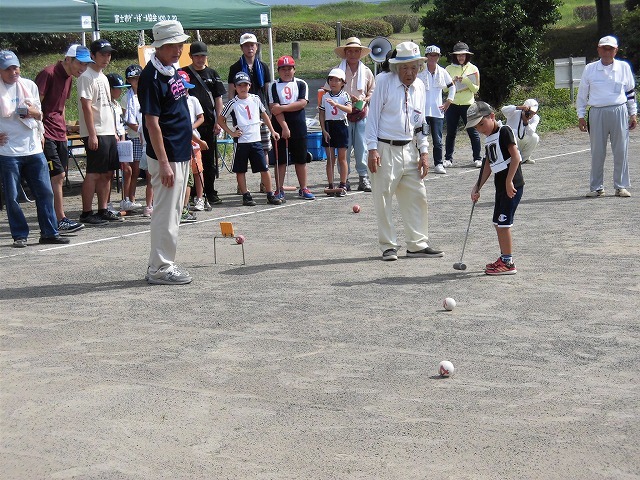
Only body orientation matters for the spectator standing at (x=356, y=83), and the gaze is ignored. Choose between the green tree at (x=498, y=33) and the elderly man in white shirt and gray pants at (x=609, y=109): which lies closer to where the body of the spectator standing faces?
the elderly man in white shirt and gray pants

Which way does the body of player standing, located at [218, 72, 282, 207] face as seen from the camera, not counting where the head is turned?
toward the camera

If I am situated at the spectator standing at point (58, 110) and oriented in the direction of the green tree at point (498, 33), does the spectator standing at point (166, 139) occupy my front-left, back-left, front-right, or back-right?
back-right

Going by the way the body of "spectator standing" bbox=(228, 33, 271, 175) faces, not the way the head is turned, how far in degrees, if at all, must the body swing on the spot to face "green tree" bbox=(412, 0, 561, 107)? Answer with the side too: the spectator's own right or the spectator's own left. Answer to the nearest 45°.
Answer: approximately 135° to the spectator's own left

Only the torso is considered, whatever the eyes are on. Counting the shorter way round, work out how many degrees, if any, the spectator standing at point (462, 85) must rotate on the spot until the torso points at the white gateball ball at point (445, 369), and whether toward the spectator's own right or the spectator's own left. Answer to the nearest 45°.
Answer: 0° — they already face it

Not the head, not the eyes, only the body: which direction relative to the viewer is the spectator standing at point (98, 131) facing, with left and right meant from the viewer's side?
facing the viewer and to the right of the viewer

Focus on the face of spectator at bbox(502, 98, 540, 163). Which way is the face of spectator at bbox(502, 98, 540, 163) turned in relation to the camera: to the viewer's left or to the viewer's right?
to the viewer's left

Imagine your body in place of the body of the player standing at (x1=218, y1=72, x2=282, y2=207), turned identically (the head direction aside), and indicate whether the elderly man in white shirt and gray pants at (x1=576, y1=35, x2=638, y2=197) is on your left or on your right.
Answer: on your left

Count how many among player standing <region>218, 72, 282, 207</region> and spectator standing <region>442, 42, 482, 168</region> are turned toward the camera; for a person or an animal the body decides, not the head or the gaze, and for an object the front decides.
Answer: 2

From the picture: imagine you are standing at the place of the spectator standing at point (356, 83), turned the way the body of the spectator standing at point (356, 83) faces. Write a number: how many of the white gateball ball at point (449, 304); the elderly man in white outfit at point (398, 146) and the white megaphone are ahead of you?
2

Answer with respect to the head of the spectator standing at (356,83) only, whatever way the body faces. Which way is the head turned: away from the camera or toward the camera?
toward the camera

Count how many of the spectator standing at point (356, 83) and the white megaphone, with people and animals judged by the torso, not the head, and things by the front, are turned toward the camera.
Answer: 2

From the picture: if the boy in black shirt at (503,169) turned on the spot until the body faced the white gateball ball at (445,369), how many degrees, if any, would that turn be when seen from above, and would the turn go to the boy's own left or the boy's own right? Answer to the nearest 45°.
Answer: approximately 45° to the boy's own left

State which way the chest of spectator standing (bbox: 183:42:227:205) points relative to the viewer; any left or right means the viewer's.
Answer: facing the viewer

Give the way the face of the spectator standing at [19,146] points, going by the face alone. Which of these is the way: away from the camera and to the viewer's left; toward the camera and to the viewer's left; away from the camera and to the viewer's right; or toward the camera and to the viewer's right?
toward the camera and to the viewer's right

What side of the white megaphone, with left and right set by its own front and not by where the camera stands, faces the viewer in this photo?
front
